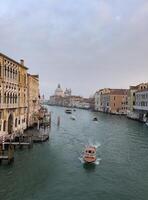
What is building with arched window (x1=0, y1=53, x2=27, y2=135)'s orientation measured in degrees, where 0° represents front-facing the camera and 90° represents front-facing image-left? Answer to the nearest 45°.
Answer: approximately 315°
